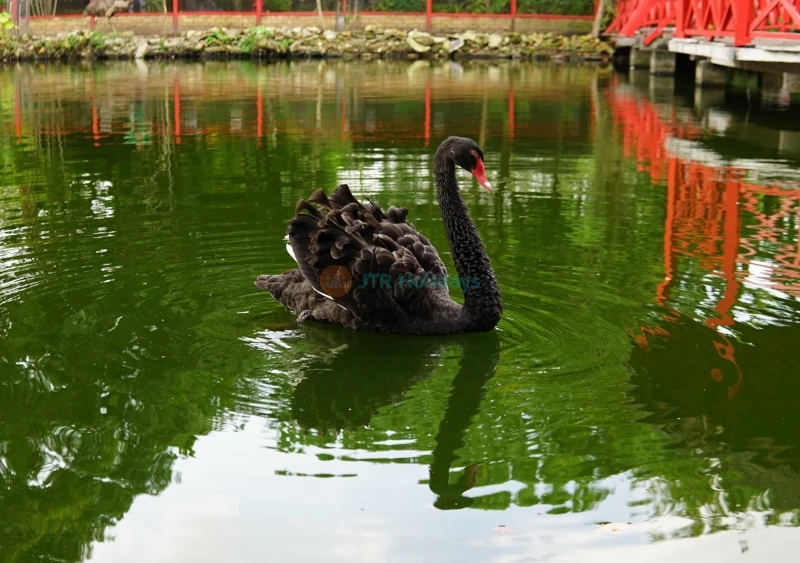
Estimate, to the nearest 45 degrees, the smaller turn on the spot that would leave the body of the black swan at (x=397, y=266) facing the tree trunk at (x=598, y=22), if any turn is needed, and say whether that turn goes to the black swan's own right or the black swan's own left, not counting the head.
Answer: approximately 90° to the black swan's own left

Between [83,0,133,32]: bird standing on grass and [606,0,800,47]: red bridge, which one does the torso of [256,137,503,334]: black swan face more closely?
the red bridge

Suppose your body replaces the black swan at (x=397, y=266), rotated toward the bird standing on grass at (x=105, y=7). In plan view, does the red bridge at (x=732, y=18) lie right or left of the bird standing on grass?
right

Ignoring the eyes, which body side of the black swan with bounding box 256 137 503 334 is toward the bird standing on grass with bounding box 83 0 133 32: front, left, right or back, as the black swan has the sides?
left

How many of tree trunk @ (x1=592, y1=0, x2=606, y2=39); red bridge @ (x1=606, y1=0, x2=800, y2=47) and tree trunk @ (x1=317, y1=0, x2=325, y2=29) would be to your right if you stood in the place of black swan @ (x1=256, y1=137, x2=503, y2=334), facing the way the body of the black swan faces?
0

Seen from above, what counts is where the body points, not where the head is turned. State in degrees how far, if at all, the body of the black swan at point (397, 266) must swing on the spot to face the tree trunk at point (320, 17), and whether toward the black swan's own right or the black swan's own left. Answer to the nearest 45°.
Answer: approximately 90° to the black swan's own left

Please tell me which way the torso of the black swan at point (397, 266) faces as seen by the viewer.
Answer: to the viewer's right
